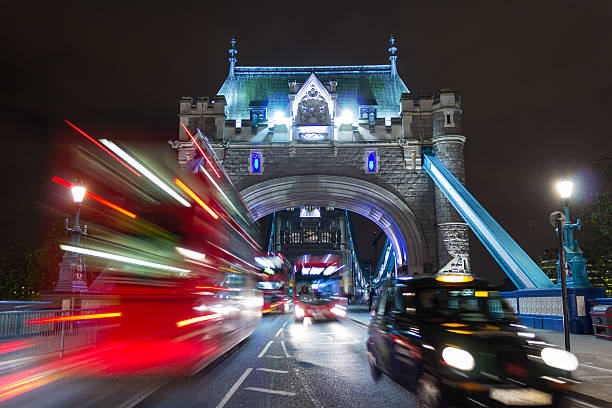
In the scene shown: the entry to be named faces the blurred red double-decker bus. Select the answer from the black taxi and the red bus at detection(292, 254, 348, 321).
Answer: the red bus

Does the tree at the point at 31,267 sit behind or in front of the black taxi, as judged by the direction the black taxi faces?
behind

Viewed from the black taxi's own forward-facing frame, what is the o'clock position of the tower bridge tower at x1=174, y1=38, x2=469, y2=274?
The tower bridge tower is roughly at 7 o'clock from the black taxi.

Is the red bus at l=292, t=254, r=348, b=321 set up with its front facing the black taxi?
yes

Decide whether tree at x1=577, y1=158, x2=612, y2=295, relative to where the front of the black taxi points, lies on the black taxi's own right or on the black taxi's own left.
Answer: on the black taxi's own left

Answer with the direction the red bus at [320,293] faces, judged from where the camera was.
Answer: facing the viewer

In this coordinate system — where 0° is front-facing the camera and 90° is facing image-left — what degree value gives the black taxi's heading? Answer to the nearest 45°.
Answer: approximately 315°

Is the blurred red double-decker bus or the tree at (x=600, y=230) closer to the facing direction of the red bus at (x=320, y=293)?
the blurred red double-decker bus

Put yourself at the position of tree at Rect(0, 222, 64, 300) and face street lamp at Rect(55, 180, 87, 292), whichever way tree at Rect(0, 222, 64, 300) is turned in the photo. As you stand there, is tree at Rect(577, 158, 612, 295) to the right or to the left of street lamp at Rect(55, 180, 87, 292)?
left

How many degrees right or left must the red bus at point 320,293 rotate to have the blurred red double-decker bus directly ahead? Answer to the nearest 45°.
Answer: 0° — it already faces it

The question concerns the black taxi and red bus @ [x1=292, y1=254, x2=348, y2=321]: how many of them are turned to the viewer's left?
0
